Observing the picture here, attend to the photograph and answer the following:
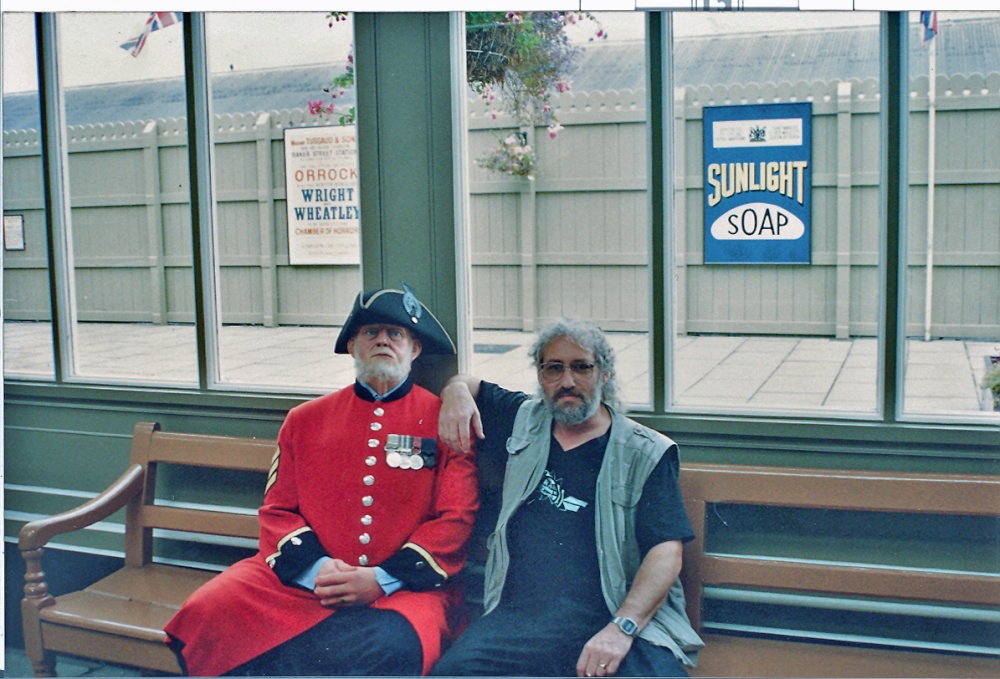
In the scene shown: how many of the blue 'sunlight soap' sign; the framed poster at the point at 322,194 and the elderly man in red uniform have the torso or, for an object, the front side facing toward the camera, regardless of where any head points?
3

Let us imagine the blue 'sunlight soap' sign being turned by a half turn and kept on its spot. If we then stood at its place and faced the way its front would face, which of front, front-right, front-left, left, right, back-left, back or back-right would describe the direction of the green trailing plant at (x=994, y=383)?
right

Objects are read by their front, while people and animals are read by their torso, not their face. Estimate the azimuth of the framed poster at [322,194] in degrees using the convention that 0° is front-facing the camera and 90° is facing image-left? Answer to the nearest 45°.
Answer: approximately 0°

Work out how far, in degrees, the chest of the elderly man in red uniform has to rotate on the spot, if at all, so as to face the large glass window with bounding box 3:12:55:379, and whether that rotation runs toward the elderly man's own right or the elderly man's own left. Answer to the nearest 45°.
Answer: approximately 135° to the elderly man's own right

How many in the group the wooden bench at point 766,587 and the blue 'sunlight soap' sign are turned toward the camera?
2

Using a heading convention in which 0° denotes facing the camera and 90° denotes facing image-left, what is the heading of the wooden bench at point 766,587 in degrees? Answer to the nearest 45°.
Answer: approximately 0°
